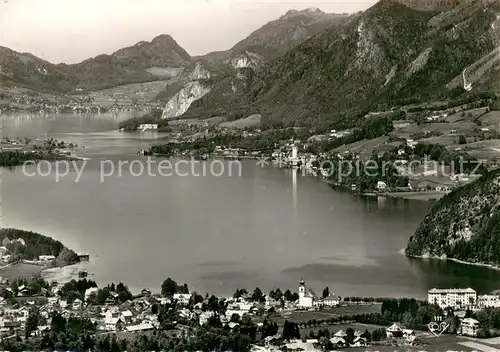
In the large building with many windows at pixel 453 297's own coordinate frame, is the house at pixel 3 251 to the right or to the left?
on its right

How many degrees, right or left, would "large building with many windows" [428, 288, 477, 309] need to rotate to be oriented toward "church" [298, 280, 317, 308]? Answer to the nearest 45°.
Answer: approximately 90° to its right

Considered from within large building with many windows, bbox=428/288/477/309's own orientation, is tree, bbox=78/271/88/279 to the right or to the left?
on its right

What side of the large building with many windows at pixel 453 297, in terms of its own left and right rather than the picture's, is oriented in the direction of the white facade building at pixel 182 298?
right

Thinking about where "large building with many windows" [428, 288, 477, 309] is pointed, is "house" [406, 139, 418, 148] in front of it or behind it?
behind

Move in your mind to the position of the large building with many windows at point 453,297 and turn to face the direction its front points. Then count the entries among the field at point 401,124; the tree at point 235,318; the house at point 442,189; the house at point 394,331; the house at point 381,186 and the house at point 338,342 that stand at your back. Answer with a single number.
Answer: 3

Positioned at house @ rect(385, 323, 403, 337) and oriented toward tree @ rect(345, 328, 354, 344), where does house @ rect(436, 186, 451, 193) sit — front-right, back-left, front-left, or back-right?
back-right

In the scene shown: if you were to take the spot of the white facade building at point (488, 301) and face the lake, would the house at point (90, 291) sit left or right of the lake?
left

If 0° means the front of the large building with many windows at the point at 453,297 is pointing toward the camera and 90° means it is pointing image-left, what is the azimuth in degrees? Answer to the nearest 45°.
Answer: approximately 0°
